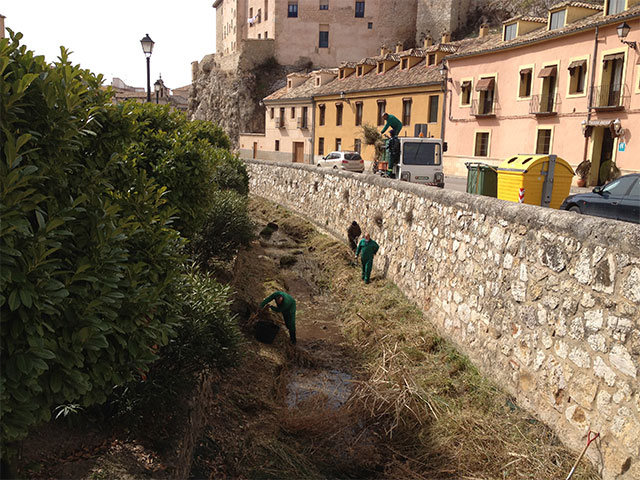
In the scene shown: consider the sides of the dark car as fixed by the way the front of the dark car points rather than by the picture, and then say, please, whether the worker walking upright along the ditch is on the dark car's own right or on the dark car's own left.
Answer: on the dark car's own left

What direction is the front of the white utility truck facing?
toward the camera

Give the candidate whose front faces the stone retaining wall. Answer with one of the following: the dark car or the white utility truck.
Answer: the white utility truck

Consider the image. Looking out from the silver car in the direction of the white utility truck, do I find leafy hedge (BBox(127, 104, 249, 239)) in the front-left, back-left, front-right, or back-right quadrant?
front-right

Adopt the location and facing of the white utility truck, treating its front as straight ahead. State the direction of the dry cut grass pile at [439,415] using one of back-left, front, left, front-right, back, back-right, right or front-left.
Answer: front

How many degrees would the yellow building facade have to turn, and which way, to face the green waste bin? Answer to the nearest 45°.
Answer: approximately 45° to its left

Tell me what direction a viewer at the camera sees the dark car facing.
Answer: facing away from the viewer and to the left of the viewer

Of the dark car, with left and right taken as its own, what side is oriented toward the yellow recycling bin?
front

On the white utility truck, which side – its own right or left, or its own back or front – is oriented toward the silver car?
back

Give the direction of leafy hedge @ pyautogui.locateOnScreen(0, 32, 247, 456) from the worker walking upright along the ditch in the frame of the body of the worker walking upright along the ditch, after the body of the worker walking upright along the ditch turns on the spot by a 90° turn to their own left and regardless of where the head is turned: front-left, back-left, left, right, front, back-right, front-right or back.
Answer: right

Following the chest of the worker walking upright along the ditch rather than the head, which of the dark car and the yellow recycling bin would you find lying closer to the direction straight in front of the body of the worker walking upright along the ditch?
the dark car

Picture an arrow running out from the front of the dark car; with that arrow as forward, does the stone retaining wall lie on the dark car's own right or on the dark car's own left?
on the dark car's own left
